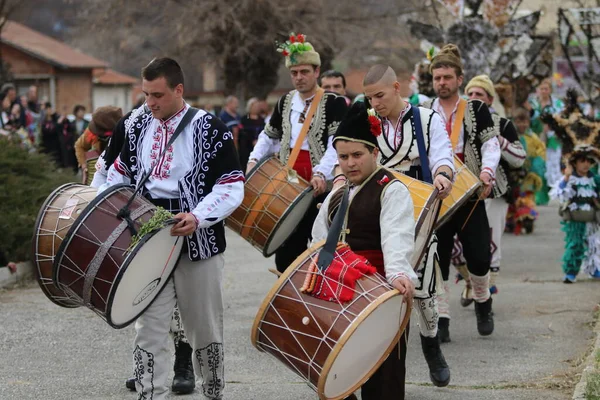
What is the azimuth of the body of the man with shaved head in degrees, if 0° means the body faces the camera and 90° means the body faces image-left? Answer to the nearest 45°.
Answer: approximately 45°

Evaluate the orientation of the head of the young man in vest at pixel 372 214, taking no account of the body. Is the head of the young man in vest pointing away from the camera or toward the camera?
toward the camera

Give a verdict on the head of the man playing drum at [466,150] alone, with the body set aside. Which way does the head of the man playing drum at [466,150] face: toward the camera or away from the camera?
toward the camera

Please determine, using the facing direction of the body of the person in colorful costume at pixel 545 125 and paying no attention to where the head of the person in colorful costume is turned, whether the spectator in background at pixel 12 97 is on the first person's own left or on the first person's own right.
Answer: on the first person's own right

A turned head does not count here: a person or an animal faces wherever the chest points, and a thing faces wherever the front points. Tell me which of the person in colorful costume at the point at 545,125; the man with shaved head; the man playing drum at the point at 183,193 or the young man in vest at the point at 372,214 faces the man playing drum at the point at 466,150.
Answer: the person in colorful costume

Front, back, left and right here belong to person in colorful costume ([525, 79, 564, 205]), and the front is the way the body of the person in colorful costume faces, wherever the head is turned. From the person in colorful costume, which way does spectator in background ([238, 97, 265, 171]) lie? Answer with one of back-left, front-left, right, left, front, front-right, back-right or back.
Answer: right

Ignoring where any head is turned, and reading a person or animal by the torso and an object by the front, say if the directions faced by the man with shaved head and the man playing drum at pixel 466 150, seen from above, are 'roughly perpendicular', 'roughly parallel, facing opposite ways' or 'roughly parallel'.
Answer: roughly parallel

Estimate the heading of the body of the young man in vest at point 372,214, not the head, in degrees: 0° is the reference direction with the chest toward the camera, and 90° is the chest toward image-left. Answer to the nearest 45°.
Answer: approximately 45°

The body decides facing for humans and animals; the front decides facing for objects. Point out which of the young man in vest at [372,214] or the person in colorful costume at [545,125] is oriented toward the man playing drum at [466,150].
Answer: the person in colorful costume

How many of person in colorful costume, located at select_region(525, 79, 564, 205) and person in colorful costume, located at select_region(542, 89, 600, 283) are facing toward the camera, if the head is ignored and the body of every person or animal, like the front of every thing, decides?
2

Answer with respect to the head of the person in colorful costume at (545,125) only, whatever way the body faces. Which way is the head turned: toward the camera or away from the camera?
toward the camera

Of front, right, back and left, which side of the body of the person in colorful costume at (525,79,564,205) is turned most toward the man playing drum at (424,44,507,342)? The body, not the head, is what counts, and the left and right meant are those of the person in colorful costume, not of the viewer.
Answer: front

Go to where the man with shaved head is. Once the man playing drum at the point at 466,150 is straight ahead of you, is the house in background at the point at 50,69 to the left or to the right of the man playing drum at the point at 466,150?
left
